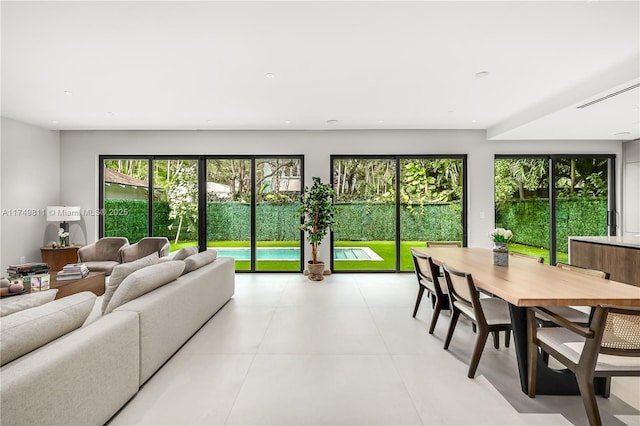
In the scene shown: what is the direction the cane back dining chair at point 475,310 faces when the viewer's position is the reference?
facing away from the viewer and to the right of the viewer

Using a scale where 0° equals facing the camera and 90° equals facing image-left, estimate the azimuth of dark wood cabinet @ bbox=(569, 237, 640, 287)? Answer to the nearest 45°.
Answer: approximately 45°

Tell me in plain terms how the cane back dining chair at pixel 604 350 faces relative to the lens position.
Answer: facing away from the viewer and to the left of the viewer

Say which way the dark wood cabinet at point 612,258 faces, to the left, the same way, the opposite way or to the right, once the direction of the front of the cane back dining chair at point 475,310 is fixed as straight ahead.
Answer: the opposite way

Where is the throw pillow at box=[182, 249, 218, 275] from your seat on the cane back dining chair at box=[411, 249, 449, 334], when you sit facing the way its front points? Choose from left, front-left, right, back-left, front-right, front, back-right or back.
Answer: back-left

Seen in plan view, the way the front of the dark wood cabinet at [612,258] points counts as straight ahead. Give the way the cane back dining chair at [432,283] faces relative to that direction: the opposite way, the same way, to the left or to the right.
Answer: the opposite way

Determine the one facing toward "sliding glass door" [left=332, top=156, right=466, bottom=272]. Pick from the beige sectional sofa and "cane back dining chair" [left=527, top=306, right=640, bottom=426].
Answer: the cane back dining chair
